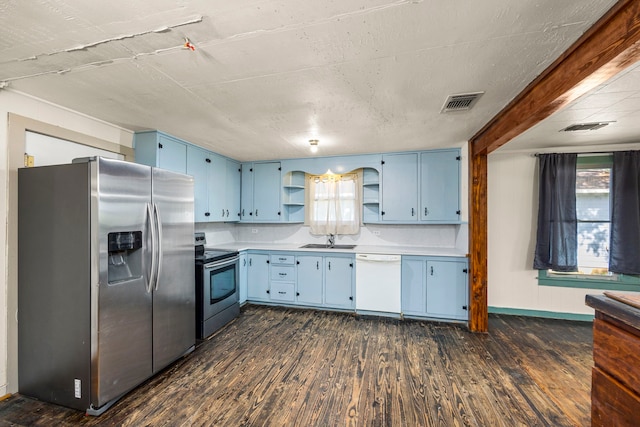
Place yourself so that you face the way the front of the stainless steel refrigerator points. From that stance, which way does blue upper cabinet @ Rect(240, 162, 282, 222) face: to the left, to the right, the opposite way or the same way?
to the right

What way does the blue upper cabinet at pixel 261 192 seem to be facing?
toward the camera

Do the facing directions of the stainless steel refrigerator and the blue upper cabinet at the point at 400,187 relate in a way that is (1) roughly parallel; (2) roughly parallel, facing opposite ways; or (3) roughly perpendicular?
roughly perpendicular

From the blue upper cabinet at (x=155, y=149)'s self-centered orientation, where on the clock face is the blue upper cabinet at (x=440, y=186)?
the blue upper cabinet at (x=440, y=186) is roughly at 11 o'clock from the blue upper cabinet at (x=155, y=149).

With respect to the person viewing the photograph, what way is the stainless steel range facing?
facing the viewer and to the right of the viewer

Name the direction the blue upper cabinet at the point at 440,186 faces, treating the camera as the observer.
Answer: facing the viewer

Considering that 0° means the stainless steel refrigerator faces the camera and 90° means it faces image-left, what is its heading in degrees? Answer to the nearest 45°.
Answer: approximately 315°

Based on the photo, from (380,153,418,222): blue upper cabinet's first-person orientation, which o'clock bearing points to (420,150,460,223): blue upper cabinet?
(420,150,460,223): blue upper cabinet is roughly at 9 o'clock from (380,153,418,222): blue upper cabinet.

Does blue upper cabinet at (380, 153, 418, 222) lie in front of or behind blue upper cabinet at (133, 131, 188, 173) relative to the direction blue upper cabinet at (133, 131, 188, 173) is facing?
in front

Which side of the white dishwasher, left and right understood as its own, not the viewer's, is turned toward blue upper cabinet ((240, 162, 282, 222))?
right

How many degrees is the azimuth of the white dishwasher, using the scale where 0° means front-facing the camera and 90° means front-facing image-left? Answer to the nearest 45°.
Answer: approximately 0°

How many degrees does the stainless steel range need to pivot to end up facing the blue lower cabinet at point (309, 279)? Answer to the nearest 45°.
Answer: approximately 45° to its left

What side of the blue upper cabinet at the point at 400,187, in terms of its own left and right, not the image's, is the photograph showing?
front

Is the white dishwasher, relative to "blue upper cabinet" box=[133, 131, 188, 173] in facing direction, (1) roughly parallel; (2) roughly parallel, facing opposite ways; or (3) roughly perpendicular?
roughly perpendicular

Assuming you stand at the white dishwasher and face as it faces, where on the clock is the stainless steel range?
The stainless steel range is roughly at 2 o'clock from the white dishwasher.

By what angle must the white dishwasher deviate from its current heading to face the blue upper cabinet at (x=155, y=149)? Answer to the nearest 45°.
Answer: approximately 45° to its right

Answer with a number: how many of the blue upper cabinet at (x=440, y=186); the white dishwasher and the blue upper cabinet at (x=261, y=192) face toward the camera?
3
